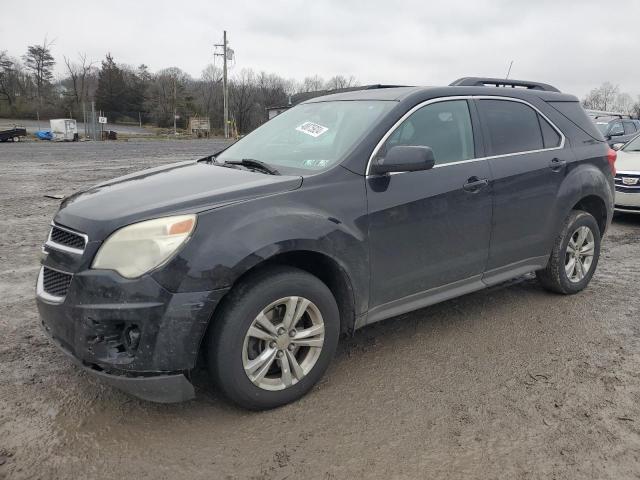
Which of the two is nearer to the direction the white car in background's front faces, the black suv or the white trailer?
the black suv

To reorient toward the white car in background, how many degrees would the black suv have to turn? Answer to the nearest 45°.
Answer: approximately 180°

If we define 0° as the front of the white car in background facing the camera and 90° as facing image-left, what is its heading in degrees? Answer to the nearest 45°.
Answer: approximately 45°

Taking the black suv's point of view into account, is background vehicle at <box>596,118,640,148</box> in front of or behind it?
behind

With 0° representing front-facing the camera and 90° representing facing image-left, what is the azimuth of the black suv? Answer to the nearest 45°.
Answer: approximately 45°

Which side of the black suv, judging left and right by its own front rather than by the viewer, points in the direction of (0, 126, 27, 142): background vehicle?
right

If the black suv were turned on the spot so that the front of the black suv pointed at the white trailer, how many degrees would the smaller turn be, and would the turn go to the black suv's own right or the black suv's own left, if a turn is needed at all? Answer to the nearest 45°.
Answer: approximately 90° to the black suv's own right

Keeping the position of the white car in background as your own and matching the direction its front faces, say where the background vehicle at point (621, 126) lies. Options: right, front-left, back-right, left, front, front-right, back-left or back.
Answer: back-right
